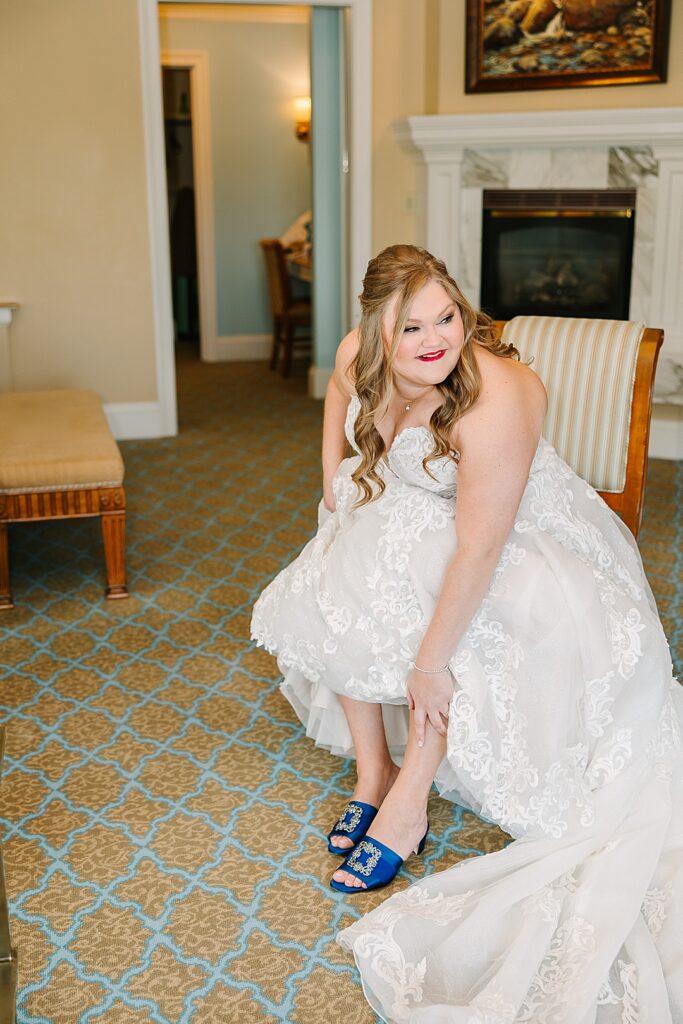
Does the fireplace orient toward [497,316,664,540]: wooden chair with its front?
yes

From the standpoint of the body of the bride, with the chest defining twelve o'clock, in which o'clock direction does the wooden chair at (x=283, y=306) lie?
The wooden chair is roughly at 4 o'clock from the bride.

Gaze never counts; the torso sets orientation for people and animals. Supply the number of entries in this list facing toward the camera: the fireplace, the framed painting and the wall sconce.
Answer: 3

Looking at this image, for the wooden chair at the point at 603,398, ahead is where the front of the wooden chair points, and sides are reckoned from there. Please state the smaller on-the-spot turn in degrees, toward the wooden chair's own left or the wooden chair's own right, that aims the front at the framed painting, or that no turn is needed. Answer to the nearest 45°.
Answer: approximately 135° to the wooden chair's own right

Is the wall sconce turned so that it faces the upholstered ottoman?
yes

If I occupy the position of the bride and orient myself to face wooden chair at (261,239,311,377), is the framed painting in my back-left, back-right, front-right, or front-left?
front-right

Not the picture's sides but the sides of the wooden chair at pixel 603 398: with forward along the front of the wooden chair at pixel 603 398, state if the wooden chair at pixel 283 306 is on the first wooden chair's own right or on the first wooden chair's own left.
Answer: on the first wooden chair's own right

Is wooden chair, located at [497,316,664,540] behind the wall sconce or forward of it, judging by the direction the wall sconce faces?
forward

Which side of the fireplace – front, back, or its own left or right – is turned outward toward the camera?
front

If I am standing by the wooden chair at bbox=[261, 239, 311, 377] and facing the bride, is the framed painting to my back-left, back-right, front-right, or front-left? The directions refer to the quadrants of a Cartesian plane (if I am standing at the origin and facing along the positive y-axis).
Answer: front-left

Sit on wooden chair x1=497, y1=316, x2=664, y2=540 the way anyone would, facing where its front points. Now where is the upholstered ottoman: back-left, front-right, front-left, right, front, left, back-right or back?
front-right

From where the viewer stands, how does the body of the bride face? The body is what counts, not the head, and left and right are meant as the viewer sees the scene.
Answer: facing the viewer and to the left of the viewer

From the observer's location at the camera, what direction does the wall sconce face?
facing the viewer

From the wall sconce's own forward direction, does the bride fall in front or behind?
in front
